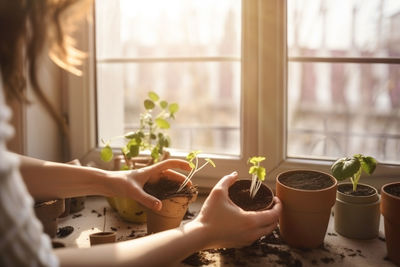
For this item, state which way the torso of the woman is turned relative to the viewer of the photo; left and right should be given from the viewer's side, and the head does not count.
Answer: facing to the right of the viewer

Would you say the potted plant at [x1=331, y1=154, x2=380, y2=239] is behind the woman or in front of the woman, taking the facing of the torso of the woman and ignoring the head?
in front

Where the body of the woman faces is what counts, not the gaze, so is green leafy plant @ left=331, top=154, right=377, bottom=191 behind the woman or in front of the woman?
in front

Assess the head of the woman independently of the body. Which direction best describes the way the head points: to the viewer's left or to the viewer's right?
to the viewer's right
